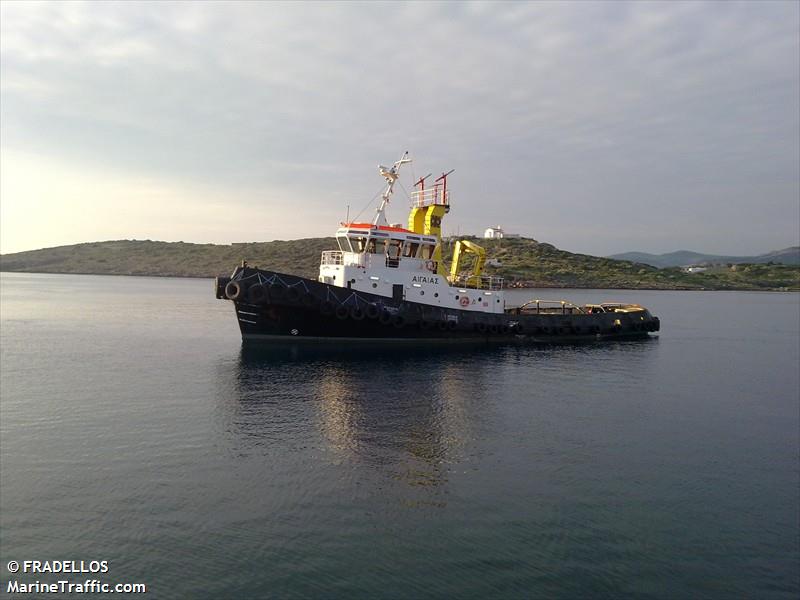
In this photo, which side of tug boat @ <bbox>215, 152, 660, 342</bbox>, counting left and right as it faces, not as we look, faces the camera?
left
